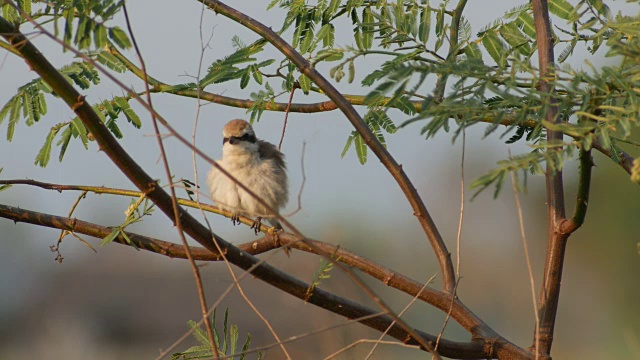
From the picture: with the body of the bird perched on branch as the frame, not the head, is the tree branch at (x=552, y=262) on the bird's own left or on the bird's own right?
on the bird's own left

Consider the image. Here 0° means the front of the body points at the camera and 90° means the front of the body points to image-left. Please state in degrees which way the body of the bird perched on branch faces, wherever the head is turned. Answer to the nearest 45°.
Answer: approximately 45°

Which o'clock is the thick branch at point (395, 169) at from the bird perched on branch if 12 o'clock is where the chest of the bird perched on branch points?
The thick branch is roughly at 10 o'clock from the bird perched on branch.
